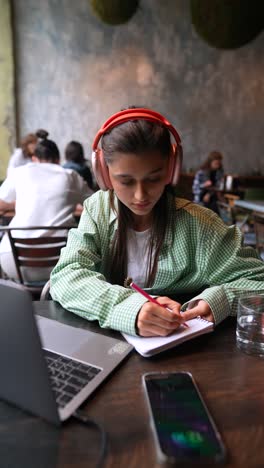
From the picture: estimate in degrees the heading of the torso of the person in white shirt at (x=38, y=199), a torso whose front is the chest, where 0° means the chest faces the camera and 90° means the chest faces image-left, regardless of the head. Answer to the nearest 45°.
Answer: approximately 180°

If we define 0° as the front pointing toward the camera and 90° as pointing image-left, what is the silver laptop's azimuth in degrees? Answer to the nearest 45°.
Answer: approximately 225°

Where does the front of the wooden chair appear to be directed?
away from the camera

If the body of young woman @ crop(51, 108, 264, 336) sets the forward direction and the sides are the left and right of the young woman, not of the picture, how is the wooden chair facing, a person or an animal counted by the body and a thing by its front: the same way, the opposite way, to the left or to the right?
the opposite way

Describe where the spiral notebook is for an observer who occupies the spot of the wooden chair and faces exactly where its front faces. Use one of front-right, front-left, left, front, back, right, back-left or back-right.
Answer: back

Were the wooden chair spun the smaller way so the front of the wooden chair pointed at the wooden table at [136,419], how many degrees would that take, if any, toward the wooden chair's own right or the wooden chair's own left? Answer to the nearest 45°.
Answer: approximately 180°

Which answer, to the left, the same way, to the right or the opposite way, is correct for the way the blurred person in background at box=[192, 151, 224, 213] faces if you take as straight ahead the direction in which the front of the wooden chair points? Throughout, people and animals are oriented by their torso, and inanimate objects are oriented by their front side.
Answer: the opposite way

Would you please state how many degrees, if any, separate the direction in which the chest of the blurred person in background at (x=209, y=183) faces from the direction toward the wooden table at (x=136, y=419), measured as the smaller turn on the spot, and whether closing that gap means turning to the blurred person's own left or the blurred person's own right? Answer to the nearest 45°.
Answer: approximately 45° to the blurred person's own right
